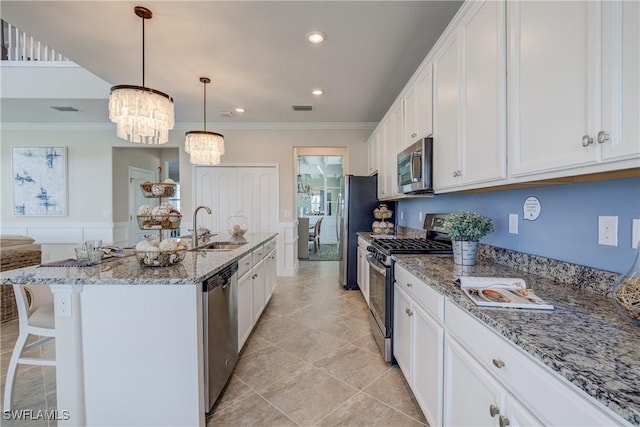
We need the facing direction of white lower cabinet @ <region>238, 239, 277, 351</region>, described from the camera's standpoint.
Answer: facing to the right of the viewer

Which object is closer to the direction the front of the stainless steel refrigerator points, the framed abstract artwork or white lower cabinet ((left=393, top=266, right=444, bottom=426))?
the framed abstract artwork

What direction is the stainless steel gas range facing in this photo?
to the viewer's left

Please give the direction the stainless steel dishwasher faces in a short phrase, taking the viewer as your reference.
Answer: facing to the right of the viewer

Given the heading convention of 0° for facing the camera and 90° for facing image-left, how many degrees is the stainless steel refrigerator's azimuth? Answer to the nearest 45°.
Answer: approximately 90°

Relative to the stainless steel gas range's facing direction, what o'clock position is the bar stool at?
The bar stool is roughly at 11 o'clock from the stainless steel gas range.

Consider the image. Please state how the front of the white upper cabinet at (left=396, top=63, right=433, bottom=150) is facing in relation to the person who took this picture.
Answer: facing to the left of the viewer

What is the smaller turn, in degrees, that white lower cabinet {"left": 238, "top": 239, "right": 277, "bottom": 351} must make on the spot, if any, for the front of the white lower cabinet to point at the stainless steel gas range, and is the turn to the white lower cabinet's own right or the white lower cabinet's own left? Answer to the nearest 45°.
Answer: approximately 45° to the white lower cabinet's own right

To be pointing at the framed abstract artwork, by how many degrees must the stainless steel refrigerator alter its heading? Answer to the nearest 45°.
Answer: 0° — it already faces it

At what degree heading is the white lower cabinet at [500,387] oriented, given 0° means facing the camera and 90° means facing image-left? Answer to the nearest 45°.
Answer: approximately 45°

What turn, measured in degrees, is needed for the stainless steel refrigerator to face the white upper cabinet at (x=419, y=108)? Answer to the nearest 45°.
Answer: approximately 90° to its left
